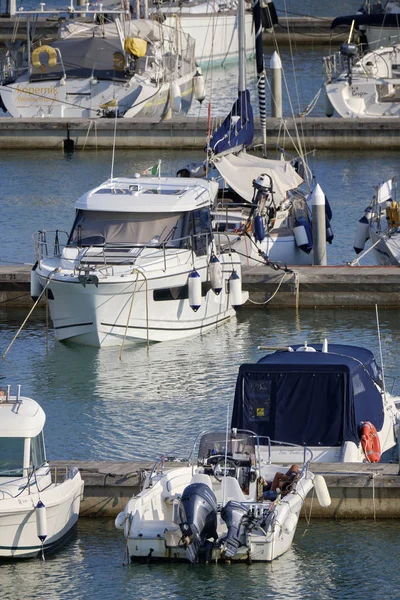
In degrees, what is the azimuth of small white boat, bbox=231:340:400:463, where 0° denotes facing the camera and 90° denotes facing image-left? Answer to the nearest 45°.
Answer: approximately 225°

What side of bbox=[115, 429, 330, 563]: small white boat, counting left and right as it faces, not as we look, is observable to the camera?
back

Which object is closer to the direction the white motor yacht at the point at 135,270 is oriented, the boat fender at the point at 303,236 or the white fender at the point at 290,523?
the white fender

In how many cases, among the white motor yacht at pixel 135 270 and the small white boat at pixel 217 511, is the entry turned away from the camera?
1

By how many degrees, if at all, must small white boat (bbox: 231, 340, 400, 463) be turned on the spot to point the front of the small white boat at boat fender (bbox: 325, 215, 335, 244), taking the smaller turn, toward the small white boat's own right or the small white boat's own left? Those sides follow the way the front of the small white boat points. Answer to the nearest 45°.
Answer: approximately 45° to the small white boat's own left

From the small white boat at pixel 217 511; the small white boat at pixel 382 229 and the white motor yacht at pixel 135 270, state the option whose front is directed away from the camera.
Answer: the small white boat at pixel 217 511

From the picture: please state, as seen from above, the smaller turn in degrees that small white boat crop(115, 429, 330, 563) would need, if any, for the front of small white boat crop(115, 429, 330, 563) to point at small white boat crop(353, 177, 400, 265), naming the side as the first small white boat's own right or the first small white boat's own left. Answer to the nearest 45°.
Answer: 0° — it already faces it

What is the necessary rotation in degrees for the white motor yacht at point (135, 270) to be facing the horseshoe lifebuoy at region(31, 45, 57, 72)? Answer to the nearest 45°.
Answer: approximately 135° to its right

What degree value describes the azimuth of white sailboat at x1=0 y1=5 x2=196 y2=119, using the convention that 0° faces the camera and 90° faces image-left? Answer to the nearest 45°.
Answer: approximately 225°

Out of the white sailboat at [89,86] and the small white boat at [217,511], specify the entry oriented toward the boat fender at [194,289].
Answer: the small white boat

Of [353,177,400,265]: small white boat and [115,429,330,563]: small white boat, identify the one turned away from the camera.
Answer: [115,429,330,563]: small white boat

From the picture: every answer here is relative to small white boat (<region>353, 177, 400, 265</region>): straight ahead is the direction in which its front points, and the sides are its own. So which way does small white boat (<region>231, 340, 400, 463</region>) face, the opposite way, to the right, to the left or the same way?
the same way

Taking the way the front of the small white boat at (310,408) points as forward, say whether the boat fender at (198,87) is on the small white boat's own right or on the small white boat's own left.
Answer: on the small white boat's own left

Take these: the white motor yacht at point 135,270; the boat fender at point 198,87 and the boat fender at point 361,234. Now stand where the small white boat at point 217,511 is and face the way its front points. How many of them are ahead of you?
3
